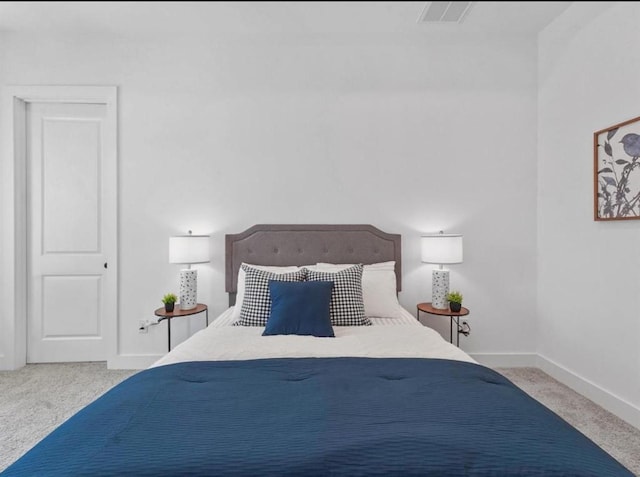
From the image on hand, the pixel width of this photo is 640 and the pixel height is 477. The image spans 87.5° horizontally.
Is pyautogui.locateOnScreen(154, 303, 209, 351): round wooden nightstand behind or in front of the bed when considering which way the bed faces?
behind

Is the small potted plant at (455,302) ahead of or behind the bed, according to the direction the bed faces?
behind

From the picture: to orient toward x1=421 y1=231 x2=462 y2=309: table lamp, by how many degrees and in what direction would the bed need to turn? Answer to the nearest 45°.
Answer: approximately 135° to its left

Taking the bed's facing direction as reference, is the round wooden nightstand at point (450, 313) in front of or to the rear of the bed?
to the rear

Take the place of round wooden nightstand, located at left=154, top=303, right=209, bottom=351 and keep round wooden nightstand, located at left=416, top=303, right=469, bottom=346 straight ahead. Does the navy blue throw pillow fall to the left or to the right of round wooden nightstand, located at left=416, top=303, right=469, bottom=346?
right

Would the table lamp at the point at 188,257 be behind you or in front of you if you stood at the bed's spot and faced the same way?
behind

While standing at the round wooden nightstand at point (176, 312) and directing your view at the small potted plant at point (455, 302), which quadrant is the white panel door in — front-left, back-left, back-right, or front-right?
back-left

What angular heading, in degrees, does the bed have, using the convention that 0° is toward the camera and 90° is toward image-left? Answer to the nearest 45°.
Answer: approximately 0°

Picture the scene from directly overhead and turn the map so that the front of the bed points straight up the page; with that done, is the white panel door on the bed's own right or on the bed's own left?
on the bed's own right
